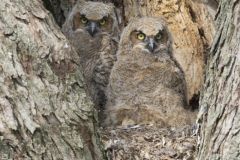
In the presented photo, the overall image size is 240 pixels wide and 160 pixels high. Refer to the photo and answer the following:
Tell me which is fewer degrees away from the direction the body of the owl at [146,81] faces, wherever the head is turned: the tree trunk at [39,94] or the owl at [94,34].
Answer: the tree trunk

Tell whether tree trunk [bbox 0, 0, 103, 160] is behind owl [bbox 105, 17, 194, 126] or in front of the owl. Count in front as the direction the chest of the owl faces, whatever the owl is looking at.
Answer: in front

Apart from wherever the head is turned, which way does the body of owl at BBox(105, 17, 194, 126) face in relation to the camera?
toward the camera

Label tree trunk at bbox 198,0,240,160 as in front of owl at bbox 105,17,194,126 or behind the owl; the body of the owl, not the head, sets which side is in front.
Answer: in front

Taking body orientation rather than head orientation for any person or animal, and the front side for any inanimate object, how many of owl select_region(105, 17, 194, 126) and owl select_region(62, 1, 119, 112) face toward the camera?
2

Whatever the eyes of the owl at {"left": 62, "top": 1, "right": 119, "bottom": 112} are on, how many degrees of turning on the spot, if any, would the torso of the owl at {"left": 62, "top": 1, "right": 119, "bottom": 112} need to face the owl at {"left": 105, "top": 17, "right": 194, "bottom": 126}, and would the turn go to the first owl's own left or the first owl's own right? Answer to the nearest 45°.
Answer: approximately 45° to the first owl's own left

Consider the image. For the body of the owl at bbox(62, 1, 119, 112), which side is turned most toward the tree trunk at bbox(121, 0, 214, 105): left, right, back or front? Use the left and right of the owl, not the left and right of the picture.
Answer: left

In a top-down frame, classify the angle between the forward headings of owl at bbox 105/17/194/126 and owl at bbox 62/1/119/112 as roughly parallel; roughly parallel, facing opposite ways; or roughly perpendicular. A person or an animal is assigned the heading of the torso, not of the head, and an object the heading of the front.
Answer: roughly parallel

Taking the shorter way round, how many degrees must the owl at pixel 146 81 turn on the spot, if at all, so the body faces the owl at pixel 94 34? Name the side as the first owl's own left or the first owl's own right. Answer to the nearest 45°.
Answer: approximately 135° to the first owl's own right
